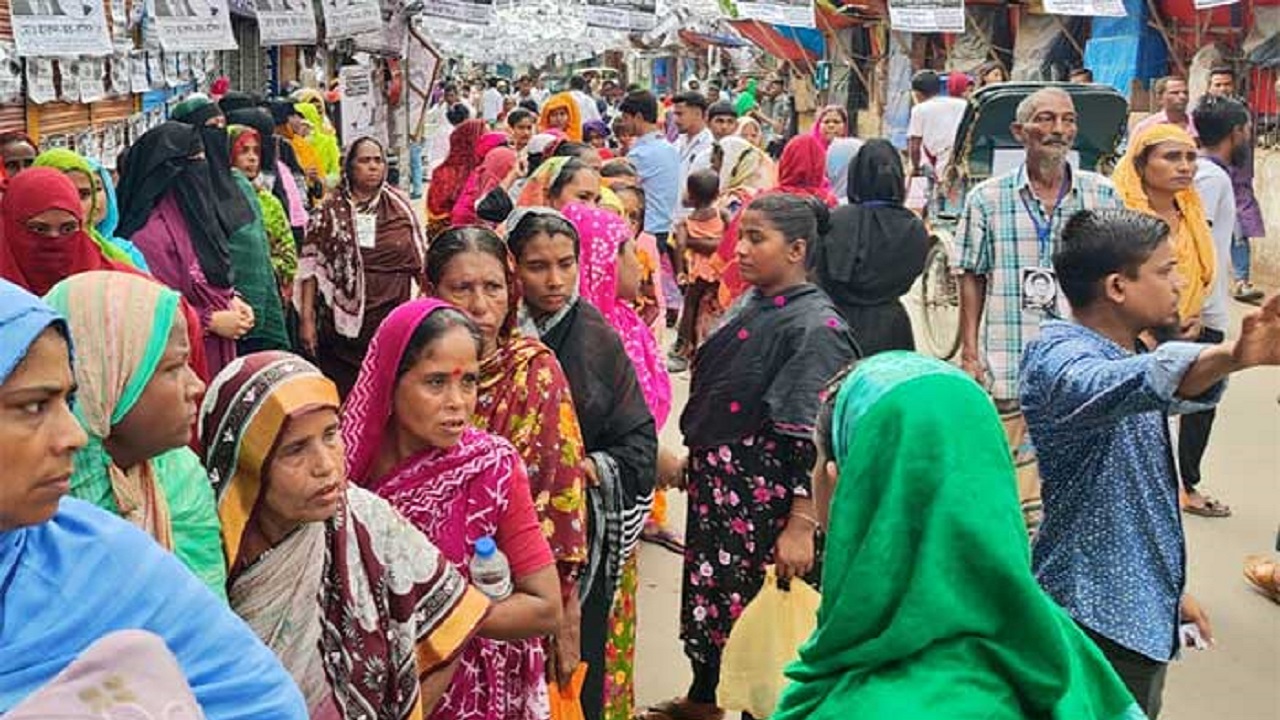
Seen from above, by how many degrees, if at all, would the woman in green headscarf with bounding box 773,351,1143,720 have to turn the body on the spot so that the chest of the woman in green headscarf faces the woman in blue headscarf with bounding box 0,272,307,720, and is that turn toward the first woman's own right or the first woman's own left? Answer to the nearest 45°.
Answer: approximately 45° to the first woman's own left

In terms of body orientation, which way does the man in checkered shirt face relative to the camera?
toward the camera

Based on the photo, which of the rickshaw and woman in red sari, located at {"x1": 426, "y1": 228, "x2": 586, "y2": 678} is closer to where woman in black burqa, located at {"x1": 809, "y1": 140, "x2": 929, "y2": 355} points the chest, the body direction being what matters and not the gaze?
the rickshaw

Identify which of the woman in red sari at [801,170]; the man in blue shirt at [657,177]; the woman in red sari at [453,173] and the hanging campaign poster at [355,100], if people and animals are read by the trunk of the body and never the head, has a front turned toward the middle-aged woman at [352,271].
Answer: the hanging campaign poster

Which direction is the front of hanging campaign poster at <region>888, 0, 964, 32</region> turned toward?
toward the camera

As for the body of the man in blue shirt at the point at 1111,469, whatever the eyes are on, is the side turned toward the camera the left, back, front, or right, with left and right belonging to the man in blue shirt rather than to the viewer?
right

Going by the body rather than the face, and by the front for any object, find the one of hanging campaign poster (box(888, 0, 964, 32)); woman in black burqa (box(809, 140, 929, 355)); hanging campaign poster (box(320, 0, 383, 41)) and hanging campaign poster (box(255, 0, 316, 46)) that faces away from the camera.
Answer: the woman in black burqa

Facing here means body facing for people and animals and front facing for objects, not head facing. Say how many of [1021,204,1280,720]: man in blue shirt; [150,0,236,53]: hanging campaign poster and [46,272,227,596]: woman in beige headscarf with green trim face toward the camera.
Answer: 1

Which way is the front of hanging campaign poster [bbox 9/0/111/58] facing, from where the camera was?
facing the viewer

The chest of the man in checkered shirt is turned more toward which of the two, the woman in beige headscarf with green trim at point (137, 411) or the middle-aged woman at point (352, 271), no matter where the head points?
the woman in beige headscarf with green trim
